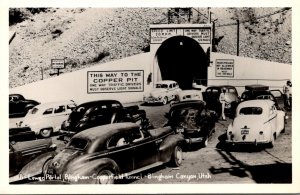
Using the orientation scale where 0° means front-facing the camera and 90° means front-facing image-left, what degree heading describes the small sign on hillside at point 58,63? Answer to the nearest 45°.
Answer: approximately 0°

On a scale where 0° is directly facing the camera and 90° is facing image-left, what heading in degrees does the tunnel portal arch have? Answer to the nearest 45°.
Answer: approximately 0°
